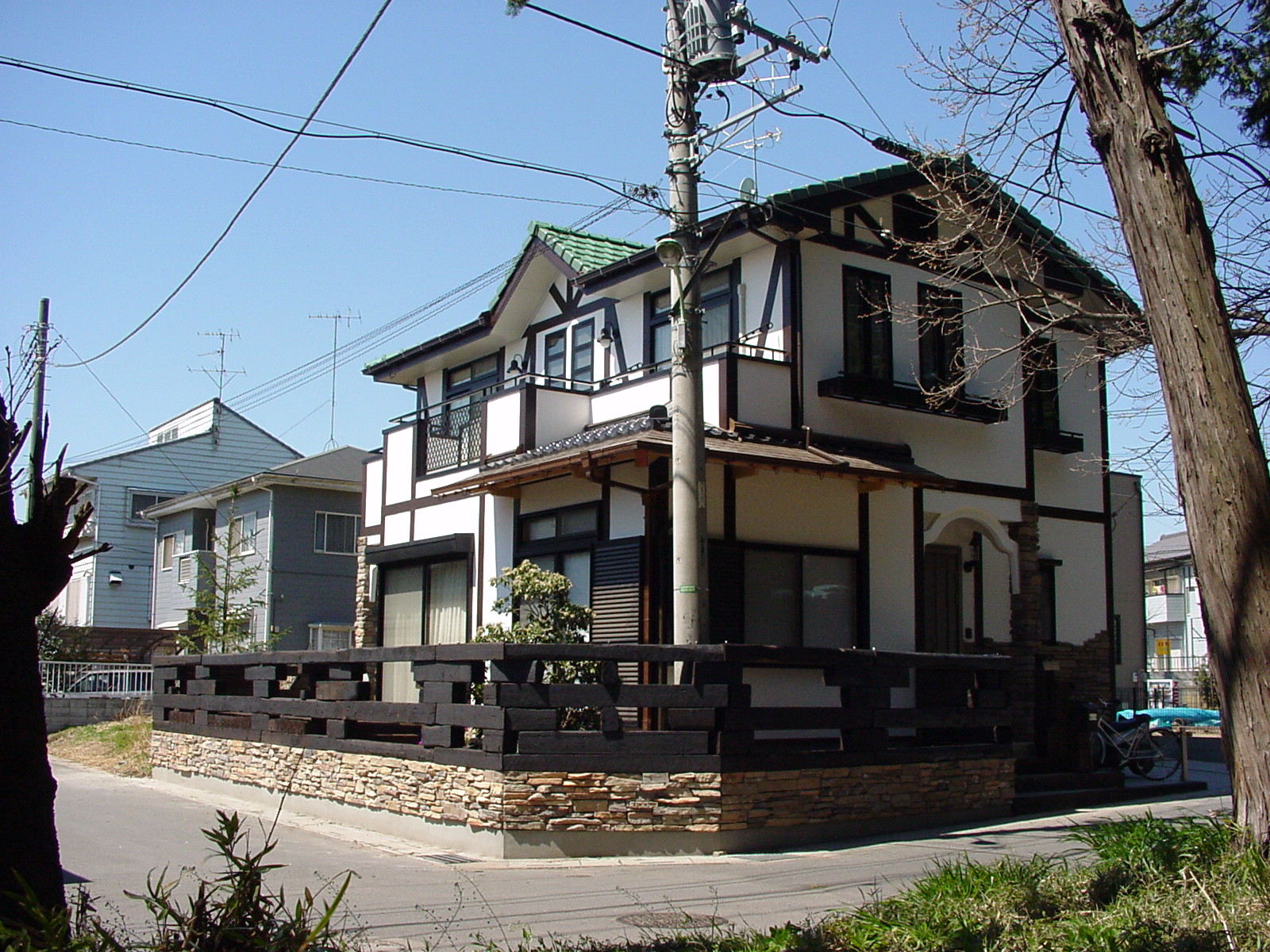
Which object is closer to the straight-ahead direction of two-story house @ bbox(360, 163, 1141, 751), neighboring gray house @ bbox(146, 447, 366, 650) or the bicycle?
the bicycle

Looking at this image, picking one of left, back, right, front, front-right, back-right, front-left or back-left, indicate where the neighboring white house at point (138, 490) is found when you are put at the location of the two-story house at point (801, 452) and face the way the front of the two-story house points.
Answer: back

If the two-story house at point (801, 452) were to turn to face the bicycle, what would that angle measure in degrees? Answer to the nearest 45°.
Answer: approximately 45° to its left

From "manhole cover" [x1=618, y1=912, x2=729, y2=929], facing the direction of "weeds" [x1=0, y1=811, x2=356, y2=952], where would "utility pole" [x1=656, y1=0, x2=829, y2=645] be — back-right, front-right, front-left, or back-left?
back-right

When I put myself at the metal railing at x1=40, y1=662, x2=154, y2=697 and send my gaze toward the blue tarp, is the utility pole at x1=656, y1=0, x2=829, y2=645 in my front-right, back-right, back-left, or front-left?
front-right

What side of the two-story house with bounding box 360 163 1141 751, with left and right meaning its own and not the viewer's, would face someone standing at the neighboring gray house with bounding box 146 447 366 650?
back

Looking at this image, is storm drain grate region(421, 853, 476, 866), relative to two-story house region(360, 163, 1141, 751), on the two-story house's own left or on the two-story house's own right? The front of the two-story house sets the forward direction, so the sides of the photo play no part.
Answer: on the two-story house's own right

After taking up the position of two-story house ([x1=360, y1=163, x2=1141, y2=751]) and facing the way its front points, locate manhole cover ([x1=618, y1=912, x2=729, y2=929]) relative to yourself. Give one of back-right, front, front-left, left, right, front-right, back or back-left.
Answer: front-right

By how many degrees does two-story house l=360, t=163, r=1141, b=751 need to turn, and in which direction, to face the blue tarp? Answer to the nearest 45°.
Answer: approximately 90° to its left
